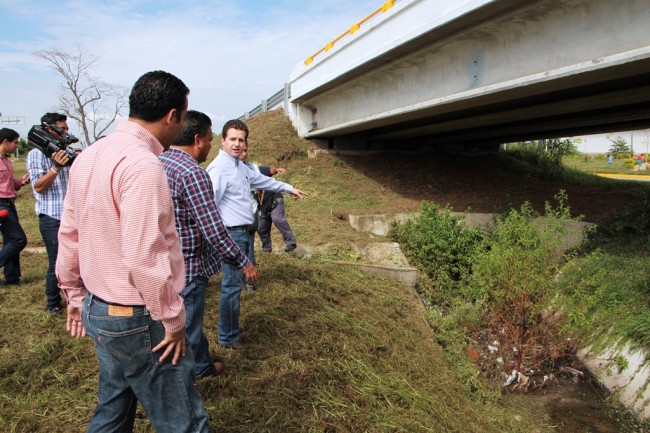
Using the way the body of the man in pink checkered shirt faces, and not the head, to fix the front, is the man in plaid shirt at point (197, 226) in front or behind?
in front

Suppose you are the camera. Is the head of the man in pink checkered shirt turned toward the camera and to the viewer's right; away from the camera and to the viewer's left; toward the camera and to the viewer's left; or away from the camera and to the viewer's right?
away from the camera and to the viewer's right

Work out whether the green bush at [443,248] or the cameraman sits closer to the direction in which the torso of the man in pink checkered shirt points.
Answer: the green bush

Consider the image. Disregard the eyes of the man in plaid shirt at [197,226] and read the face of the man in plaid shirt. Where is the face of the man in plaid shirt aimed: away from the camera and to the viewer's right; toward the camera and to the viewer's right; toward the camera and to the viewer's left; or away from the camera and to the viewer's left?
away from the camera and to the viewer's right

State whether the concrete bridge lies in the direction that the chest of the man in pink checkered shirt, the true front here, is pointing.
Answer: yes

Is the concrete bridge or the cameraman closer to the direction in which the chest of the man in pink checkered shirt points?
the concrete bridge

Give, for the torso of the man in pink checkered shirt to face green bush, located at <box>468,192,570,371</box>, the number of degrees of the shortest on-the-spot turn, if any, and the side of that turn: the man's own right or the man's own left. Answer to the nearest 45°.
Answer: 0° — they already face it

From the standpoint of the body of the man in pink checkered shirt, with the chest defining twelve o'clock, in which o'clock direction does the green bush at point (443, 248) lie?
The green bush is roughly at 12 o'clock from the man in pink checkered shirt.

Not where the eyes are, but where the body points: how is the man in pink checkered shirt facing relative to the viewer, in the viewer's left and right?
facing away from the viewer and to the right of the viewer
